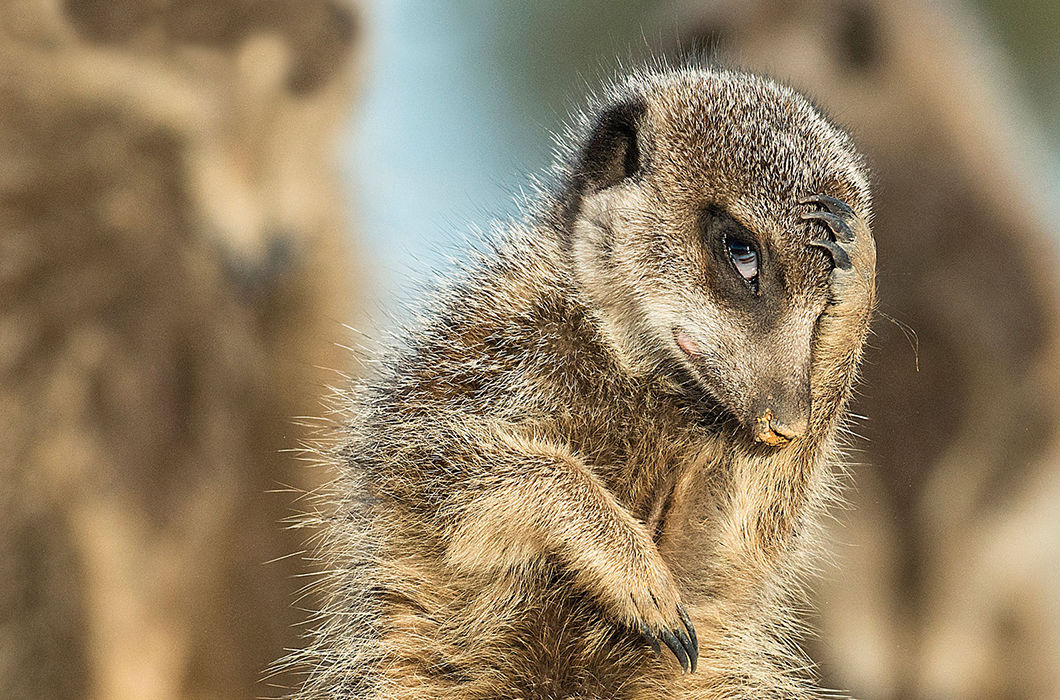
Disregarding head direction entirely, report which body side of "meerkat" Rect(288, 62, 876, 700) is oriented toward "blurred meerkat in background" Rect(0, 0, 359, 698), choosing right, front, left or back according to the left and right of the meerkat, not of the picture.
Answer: back

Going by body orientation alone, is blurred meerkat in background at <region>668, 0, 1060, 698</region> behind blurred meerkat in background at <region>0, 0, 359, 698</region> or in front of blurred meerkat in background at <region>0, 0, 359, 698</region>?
in front

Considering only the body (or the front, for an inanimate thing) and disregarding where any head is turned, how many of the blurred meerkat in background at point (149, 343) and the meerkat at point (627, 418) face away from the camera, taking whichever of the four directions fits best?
0

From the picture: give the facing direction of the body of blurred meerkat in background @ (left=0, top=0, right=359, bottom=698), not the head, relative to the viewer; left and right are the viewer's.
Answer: facing the viewer and to the right of the viewer

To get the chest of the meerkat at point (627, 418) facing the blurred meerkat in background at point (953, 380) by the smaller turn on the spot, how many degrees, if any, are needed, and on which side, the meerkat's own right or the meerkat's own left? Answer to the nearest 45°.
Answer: approximately 90° to the meerkat's own left
